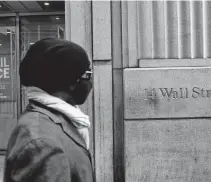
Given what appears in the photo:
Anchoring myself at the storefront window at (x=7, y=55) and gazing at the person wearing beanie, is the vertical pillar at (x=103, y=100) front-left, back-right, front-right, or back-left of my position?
front-left

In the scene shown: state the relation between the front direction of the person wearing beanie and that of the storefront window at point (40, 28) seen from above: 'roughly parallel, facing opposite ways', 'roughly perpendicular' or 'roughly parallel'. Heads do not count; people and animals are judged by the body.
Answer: roughly perpendicular

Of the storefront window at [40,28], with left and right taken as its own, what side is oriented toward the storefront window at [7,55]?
right

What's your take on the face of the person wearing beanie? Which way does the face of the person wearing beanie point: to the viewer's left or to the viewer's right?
to the viewer's right

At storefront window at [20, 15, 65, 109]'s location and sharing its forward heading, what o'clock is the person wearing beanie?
The person wearing beanie is roughly at 12 o'clock from the storefront window.

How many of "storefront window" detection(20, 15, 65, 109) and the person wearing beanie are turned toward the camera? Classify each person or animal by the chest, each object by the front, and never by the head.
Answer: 1

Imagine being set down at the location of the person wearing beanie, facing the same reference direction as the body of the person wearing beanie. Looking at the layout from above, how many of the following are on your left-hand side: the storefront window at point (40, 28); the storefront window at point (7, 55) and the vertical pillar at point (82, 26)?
3

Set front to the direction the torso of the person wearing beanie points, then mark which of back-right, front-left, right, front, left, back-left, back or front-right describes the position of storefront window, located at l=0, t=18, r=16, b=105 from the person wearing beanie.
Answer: left

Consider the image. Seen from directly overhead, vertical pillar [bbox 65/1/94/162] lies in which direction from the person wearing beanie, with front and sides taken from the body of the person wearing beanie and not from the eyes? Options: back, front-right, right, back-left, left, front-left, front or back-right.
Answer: left

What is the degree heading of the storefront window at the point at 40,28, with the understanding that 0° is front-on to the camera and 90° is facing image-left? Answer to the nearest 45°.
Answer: approximately 0°

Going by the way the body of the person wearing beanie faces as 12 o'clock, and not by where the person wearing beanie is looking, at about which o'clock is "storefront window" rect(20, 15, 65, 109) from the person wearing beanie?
The storefront window is roughly at 9 o'clock from the person wearing beanie.

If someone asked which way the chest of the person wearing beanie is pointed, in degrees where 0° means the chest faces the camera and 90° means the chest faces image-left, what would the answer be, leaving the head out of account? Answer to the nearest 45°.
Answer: approximately 270°

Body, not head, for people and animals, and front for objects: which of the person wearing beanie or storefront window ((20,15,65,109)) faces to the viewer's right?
the person wearing beanie
